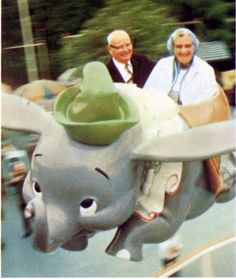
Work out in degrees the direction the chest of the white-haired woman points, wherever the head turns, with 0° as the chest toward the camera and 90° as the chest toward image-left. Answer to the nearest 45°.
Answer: approximately 0°

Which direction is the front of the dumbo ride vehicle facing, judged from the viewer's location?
facing the viewer and to the left of the viewer

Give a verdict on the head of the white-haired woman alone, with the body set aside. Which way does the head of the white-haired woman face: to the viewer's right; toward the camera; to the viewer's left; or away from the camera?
toward the camera

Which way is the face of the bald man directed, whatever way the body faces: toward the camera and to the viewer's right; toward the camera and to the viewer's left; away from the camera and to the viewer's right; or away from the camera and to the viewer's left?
toward the camera and to the viewer's right
